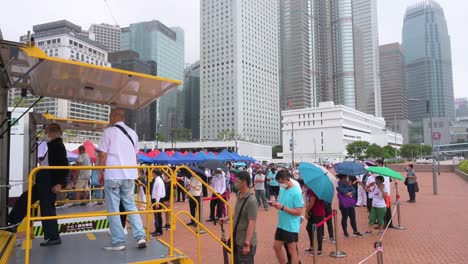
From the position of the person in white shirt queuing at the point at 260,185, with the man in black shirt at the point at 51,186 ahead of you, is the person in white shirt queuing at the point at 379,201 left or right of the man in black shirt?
left

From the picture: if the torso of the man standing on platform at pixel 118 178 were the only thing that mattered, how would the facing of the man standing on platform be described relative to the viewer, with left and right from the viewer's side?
facing away from the viewer and to the left of the viewer

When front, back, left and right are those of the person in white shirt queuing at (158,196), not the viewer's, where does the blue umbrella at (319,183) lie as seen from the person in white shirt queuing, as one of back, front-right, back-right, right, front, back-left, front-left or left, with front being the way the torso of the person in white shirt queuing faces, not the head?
back-left

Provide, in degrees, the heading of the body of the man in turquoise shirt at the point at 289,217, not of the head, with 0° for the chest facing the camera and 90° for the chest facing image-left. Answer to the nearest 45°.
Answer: approximately 45°

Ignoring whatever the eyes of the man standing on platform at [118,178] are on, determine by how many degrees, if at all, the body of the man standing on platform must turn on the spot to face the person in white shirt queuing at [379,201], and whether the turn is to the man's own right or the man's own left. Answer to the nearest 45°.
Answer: approximately 90° to the man's own right

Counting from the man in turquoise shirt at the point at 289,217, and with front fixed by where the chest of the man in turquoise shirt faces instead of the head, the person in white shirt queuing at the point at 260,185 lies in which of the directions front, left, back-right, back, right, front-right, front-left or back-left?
back-right

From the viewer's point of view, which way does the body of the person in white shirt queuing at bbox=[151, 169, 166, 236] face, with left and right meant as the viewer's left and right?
facing to the left of the viewer

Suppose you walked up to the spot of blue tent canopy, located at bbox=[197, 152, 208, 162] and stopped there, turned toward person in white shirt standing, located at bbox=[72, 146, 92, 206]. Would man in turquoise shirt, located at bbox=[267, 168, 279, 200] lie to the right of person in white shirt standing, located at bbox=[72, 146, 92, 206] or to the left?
left

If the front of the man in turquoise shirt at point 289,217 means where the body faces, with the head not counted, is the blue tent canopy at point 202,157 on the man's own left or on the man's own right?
on the man's own right

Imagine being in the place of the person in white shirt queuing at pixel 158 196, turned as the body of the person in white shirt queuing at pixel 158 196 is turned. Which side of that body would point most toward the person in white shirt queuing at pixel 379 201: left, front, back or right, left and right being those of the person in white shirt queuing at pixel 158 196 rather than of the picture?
back
